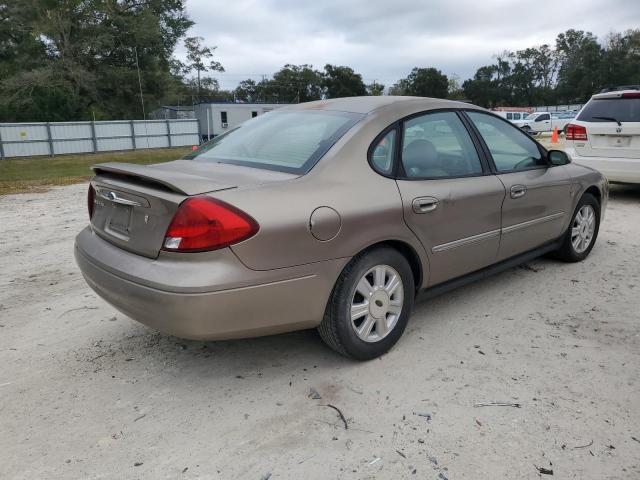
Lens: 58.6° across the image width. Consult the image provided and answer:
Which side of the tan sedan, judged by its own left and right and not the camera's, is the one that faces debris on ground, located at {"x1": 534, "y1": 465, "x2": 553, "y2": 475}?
right

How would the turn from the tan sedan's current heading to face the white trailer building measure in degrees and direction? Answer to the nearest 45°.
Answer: approximately 45° to its left

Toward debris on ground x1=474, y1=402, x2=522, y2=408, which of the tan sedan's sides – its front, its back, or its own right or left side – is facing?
right

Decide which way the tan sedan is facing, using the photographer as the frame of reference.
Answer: facing away from the viewer and to the right of the viewer

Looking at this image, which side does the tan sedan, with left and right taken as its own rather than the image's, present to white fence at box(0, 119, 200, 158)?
left

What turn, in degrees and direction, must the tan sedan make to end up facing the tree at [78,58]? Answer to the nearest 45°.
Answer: approximately 90° to its left
